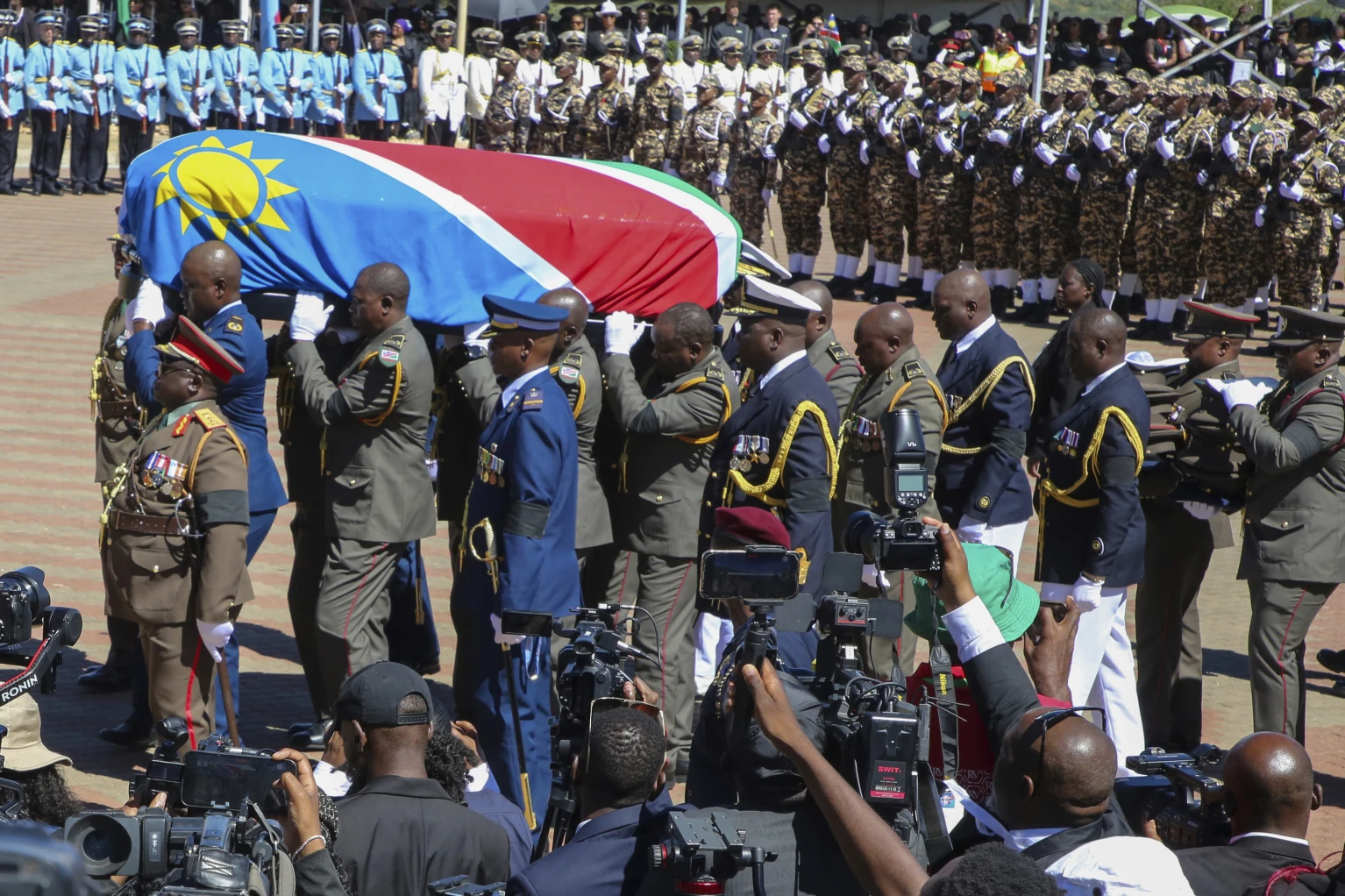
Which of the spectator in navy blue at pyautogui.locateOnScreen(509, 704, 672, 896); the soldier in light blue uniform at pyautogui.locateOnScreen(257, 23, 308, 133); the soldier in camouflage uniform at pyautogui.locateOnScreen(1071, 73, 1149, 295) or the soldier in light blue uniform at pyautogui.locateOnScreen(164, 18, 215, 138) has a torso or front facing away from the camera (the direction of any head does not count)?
the spectator in navy blue

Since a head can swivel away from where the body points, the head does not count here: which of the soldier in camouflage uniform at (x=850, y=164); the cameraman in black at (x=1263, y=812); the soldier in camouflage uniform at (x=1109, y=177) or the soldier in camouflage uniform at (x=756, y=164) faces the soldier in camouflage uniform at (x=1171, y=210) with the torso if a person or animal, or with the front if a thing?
the cameraman in black

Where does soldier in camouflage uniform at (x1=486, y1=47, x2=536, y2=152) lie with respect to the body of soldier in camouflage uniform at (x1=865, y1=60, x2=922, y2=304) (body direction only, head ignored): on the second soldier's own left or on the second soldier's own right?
on the second soldier's own right

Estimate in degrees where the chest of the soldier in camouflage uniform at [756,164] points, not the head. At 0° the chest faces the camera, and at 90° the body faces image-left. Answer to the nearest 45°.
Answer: approximately 45°

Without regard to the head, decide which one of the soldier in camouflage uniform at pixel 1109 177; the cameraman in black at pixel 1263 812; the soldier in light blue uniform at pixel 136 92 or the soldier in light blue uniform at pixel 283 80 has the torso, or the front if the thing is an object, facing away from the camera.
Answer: the cameraman in black

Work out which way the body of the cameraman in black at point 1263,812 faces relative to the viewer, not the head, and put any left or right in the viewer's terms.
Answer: facing away from the viewer

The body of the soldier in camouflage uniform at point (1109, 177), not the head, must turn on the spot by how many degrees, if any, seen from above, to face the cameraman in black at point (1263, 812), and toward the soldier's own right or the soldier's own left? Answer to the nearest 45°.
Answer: approximately 45° to the soldier's own left

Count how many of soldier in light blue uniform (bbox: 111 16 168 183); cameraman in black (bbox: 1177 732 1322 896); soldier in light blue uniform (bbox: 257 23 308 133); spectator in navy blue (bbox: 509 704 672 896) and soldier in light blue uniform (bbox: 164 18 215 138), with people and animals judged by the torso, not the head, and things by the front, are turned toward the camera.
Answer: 3

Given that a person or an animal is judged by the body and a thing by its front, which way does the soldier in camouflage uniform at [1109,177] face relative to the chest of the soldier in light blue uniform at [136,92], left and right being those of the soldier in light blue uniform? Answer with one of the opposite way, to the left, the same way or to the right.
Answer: to the right
